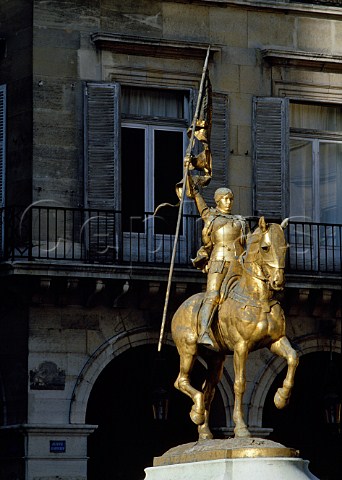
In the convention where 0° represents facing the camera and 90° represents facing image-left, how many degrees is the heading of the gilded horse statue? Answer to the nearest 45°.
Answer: approximately 315°
